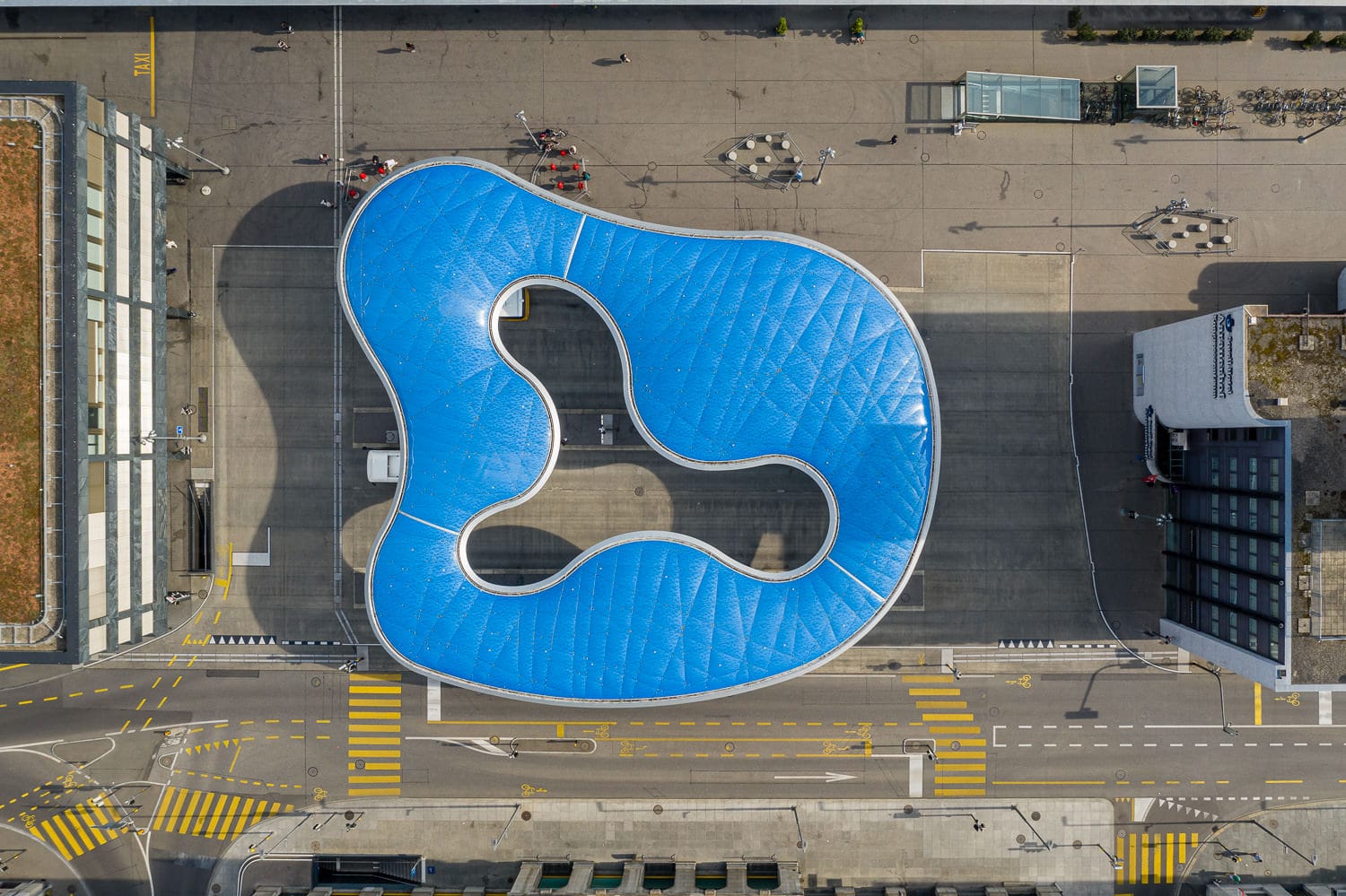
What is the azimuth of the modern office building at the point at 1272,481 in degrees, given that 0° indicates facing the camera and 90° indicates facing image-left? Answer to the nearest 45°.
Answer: approximately 90°

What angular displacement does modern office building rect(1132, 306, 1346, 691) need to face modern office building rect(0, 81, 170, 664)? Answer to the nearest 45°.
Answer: approximately 45° to its left

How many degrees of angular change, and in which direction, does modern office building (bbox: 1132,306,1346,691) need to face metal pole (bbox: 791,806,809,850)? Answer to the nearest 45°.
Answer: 0° — it already faces it

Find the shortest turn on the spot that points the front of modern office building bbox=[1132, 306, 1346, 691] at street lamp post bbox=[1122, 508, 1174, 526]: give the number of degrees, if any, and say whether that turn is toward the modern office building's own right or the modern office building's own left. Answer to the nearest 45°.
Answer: approximately 45° to the modern office building's own right
